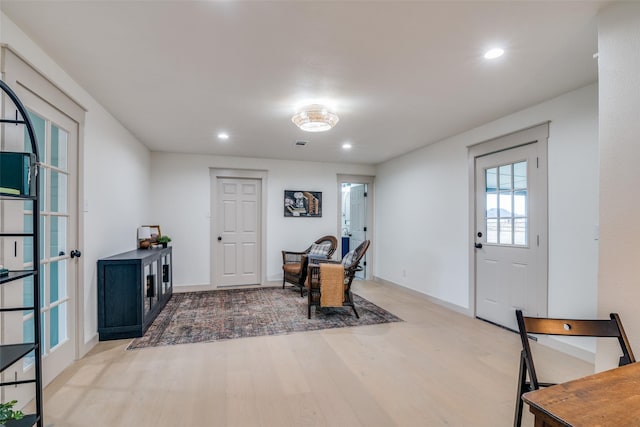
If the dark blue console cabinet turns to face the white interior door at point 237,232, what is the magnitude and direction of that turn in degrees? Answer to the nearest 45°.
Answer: approximately 45° to its left

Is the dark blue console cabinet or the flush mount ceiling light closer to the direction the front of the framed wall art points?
the flush mount ceiling light

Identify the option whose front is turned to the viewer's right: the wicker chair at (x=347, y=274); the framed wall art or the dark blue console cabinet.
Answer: the dark blue console cabinet

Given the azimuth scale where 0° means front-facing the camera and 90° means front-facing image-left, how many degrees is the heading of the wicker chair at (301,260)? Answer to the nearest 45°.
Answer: approximately 45°

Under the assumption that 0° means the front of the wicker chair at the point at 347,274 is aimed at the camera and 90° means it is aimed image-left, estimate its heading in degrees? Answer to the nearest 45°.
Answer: approximately 90°

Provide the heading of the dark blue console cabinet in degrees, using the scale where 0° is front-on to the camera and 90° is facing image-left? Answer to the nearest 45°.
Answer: approximately 270°

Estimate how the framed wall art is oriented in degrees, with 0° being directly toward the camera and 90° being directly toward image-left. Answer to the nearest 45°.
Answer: approximately 0°
